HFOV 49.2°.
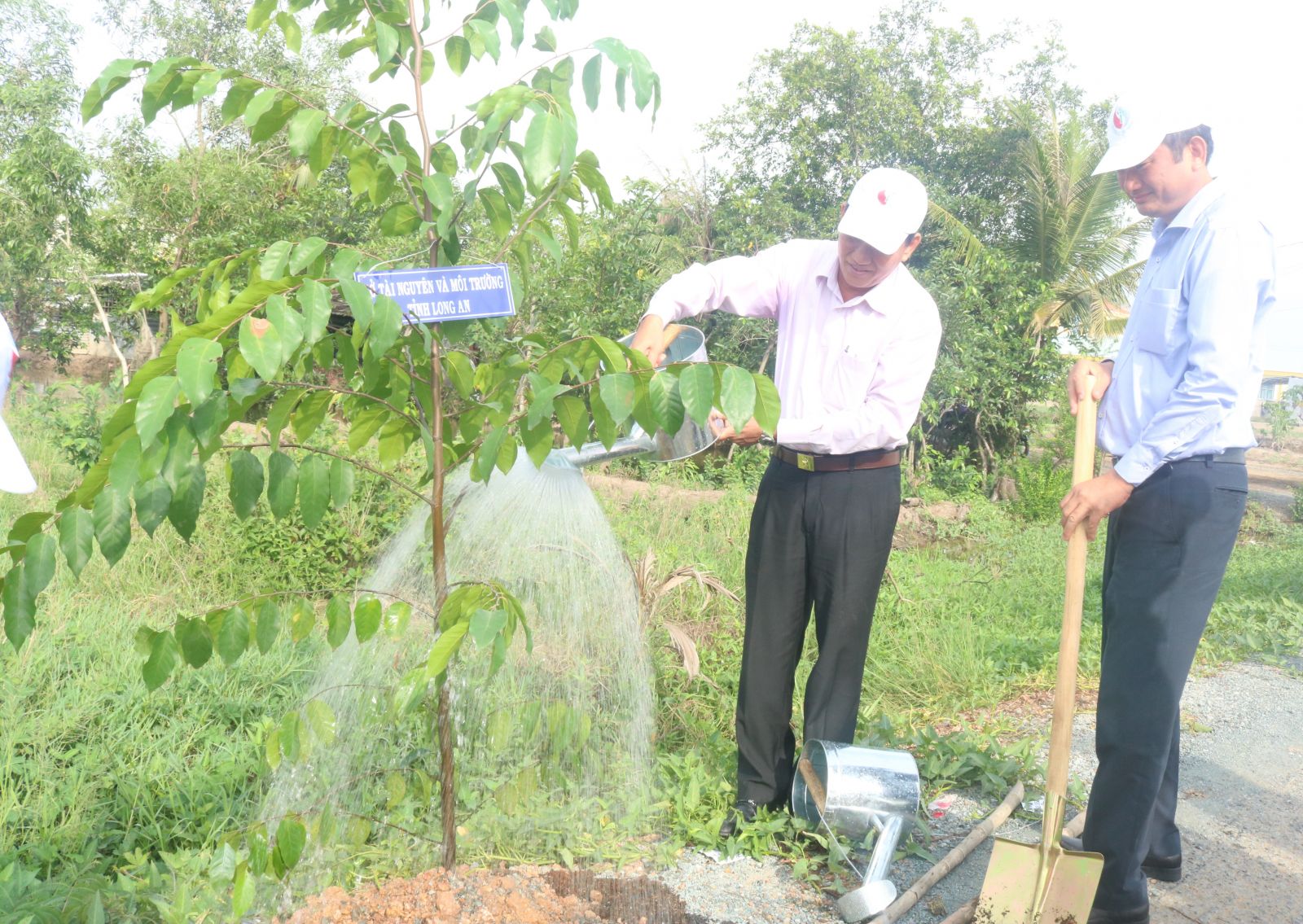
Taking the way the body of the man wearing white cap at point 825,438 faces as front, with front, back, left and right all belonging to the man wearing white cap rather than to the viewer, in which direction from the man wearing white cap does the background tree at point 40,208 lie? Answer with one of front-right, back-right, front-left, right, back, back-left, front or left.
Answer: right

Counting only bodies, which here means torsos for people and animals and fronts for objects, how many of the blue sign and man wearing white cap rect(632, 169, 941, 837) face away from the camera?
0

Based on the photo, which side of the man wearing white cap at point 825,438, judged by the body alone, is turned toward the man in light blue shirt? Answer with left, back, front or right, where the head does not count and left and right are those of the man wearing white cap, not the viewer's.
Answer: left

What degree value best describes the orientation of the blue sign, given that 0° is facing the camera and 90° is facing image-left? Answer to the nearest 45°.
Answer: approximately 0°

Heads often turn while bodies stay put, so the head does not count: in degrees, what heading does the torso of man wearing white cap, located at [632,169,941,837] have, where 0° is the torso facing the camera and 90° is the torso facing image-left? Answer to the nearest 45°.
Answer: approximately 45°

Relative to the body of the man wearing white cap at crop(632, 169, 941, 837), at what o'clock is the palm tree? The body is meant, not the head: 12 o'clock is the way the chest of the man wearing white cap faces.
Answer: The palm tree is roughly at 5 o'clock from the man wearing white cap.
